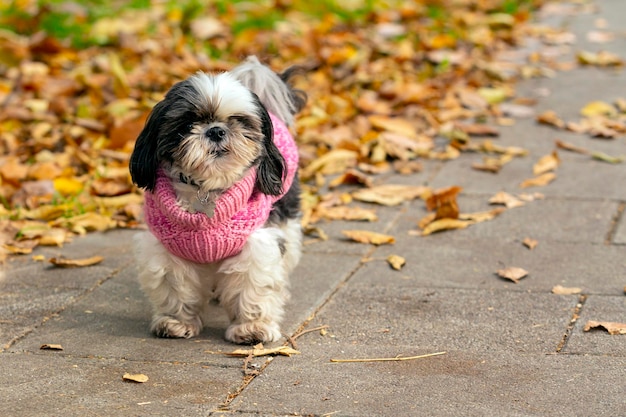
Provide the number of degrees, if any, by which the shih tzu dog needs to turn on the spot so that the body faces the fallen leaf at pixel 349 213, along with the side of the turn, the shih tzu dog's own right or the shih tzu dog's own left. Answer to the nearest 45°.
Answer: approximately 135° to the shih tzu dog's own left

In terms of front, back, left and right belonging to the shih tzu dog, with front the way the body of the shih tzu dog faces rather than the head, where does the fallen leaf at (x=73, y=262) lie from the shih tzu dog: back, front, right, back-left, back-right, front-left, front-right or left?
back-right

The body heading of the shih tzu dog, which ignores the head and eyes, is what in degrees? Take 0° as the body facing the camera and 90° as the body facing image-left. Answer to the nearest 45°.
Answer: approximately 0°

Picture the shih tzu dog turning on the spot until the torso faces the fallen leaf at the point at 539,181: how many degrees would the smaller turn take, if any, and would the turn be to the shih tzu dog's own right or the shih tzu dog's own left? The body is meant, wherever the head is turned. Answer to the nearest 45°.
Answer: approximately 135° to the shih tzu dog's own left

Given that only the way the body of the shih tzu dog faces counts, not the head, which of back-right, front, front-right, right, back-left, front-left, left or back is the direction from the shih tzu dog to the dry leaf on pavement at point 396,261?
back-left

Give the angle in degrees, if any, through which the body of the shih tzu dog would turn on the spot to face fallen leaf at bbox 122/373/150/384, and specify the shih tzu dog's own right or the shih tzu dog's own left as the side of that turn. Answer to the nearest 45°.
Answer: approximately 45° to the shih tzu dog's own right

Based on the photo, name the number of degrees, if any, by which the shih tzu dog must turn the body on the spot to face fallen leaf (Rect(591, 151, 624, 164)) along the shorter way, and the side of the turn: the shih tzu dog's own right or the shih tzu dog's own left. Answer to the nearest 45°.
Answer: approximately 135° to the shih tzu dog's own left

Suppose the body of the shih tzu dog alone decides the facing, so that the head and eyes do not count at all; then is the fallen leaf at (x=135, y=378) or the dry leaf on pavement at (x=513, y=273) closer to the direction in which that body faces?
the fallen leaf

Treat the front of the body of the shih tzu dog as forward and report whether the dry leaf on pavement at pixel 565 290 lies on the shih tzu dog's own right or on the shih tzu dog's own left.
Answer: on the shih tzu dog's own left

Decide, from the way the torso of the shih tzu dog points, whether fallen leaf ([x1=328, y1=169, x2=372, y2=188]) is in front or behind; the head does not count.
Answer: behind

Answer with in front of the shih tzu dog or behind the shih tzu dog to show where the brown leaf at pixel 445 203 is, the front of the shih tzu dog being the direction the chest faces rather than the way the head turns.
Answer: behind

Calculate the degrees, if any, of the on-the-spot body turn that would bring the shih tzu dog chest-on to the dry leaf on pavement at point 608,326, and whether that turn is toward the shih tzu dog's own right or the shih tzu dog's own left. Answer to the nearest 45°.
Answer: approximately 90° to the shih tzu dog's own left
